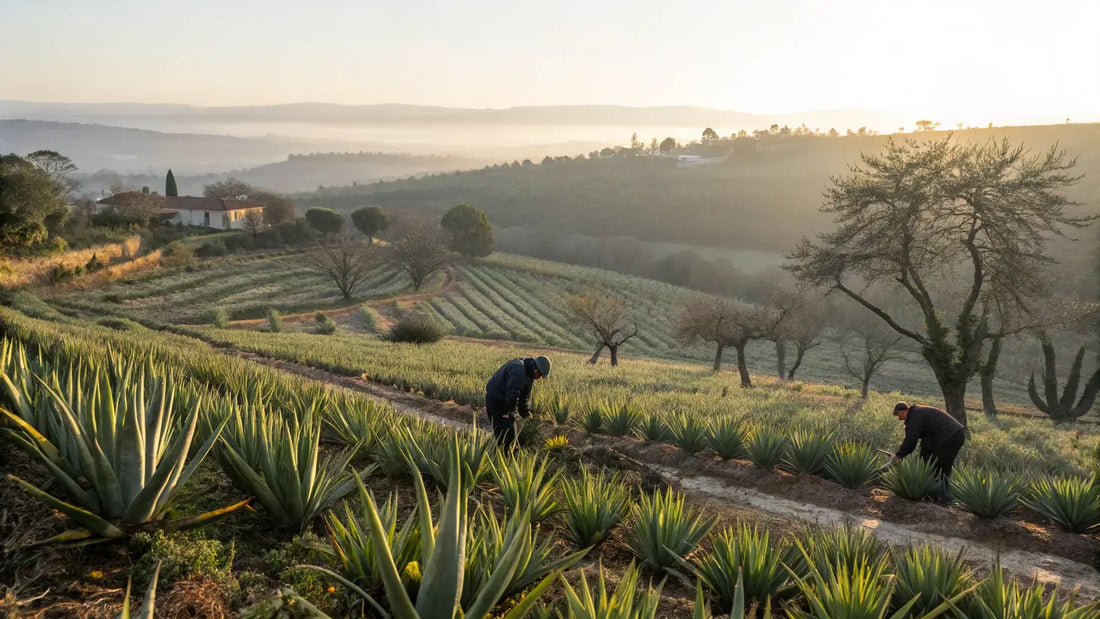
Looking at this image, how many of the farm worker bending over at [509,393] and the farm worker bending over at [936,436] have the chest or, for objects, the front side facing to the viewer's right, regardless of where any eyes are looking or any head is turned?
1

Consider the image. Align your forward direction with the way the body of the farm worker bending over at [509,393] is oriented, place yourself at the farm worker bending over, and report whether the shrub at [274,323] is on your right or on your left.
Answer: on your left

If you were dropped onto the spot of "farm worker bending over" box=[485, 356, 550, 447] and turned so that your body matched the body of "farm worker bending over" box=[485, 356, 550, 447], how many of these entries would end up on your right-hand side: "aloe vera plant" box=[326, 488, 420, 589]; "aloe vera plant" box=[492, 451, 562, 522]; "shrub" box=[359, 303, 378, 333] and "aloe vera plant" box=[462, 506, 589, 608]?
3

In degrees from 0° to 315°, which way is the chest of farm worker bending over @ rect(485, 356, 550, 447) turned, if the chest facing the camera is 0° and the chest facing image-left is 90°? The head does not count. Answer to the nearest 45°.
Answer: approximately 270°

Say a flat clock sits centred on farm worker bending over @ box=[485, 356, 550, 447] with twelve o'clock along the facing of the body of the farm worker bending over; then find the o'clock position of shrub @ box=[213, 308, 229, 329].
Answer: The shrub is roughly at 8 o'clock from the farm worker bending over.

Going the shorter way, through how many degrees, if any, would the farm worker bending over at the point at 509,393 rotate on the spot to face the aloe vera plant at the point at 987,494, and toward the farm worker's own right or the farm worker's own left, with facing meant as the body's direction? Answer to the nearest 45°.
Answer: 0° — they already face it

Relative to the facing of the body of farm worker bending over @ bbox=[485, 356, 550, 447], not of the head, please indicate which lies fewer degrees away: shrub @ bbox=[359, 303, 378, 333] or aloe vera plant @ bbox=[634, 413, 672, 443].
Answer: the aloe vera plant

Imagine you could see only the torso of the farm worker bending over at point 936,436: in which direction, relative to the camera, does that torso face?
to the viewer's left

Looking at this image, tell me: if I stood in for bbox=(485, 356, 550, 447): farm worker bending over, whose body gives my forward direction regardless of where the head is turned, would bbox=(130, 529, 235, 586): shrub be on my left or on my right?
on my right

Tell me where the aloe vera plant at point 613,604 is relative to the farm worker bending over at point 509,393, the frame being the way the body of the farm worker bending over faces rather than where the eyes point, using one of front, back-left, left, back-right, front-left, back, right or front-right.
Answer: right

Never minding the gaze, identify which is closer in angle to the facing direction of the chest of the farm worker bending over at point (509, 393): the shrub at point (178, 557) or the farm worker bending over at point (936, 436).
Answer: the farm worker bending over

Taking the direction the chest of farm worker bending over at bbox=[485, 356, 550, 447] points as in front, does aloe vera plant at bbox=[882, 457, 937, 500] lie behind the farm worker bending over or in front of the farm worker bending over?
in front
